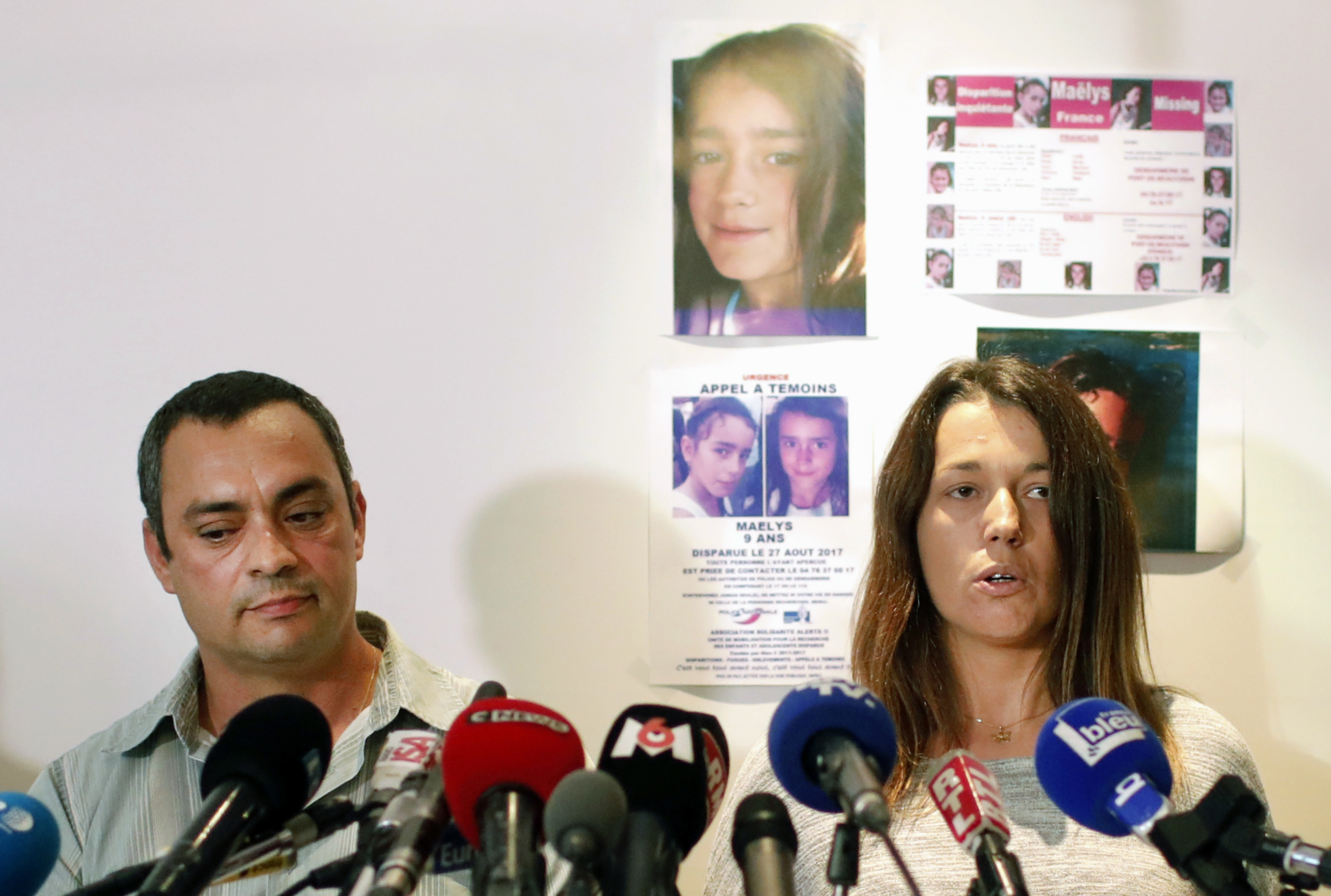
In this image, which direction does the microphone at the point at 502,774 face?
away from the camera

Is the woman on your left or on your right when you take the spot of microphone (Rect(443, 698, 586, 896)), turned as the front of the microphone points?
on your right

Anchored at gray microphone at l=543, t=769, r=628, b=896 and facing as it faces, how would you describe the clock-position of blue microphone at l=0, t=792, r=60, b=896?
The blue microphone is roughly at 10 o'clock from the gray microphone.

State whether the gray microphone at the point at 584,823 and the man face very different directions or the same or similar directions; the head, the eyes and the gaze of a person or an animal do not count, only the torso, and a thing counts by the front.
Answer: very different directions

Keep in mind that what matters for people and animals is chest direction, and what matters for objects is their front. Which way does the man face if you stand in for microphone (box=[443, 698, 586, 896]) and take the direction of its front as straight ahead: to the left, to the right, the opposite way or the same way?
the opposite way

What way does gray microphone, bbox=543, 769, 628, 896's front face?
away from the camera

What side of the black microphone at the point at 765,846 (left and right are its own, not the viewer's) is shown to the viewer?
back

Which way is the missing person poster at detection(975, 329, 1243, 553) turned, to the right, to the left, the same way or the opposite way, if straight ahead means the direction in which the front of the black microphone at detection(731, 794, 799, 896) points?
the opposite way

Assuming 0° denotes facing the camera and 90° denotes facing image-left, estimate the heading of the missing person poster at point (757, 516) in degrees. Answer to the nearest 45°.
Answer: approximately 0°
